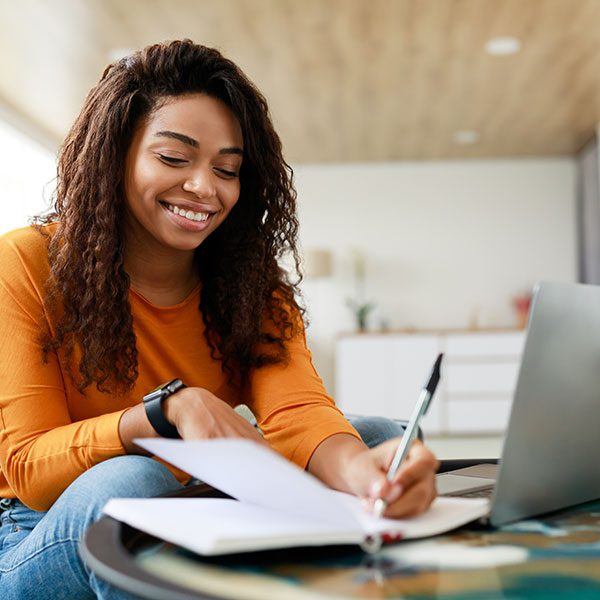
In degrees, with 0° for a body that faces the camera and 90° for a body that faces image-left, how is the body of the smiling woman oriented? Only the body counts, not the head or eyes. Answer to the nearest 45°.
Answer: approximately 315°

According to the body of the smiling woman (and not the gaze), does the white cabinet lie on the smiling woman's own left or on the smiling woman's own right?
on the smiling woman's own left

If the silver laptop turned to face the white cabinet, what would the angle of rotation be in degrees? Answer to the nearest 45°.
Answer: approximately 45° to its right

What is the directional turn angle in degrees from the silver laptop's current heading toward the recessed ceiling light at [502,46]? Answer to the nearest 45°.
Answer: approximately 45° to its right

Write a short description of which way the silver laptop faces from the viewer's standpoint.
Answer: facing away from the viewer and to the left of the viewer

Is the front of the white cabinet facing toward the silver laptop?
yes

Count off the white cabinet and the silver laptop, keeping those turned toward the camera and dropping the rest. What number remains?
1

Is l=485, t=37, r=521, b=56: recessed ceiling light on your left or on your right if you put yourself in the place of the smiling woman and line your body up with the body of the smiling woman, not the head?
on your left

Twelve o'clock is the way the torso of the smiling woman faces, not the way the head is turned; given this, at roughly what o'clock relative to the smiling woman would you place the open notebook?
The open notebook is roughly at 1 o'clock from the smiling woman.
